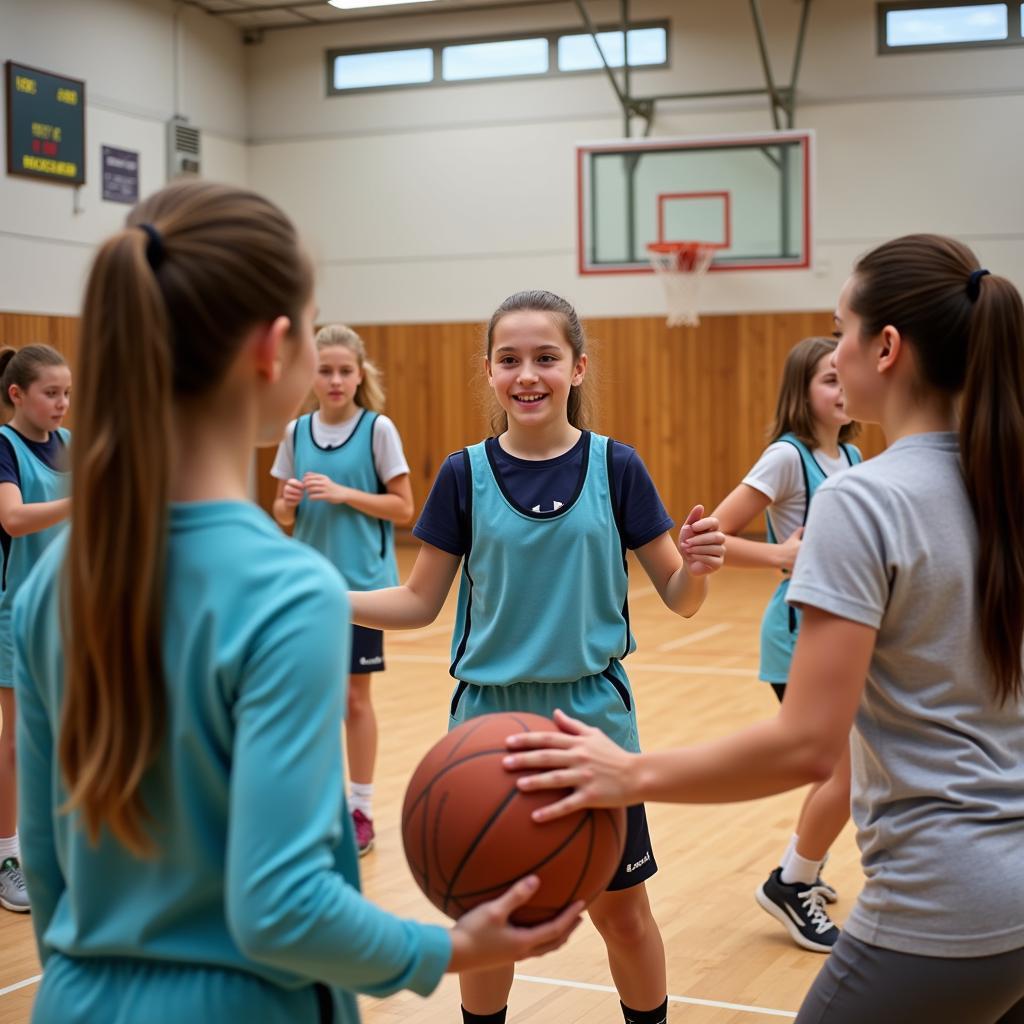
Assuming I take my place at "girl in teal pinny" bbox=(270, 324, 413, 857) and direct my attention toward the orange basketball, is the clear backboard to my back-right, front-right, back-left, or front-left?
back-left

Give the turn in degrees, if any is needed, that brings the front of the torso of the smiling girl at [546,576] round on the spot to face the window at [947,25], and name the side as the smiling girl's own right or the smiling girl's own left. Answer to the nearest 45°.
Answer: approximately 180°

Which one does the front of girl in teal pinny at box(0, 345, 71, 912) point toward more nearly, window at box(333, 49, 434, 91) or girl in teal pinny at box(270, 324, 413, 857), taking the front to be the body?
the girl in teal pinny

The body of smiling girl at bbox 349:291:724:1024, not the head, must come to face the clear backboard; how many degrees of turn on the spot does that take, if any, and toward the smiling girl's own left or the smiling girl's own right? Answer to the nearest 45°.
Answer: approximately 180°

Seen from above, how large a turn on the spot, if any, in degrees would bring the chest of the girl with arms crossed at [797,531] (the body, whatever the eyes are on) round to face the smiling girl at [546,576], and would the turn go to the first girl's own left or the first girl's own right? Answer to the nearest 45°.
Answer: approximately 45° to the first girl's own right

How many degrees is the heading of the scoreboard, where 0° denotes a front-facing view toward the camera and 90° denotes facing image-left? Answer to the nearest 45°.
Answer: approximately 315°
